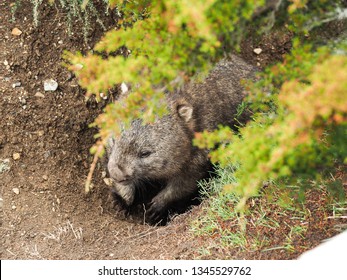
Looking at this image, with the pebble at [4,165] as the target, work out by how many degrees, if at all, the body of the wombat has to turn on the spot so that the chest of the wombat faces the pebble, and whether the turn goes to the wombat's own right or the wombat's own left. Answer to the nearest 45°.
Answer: approximately 45° to the wombat's own right

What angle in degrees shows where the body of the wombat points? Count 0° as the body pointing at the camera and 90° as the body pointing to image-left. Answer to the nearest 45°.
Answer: approximately 45°

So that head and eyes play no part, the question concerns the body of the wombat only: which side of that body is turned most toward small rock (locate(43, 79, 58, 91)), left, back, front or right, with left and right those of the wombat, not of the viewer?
right

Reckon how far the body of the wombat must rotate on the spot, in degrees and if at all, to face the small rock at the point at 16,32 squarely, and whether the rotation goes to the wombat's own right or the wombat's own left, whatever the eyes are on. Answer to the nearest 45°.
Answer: approximately 90° to the wombat's own right

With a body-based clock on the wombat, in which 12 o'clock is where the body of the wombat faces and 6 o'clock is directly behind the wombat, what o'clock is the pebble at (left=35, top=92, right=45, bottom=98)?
The pebble is roughly at 2 o'clock from the wombat.
